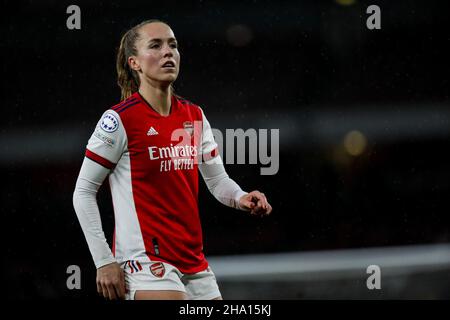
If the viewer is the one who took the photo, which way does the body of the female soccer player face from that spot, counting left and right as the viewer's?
facing the viewer and to the right of the viewer

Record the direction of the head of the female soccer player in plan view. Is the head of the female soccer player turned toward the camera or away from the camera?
toward the camera
